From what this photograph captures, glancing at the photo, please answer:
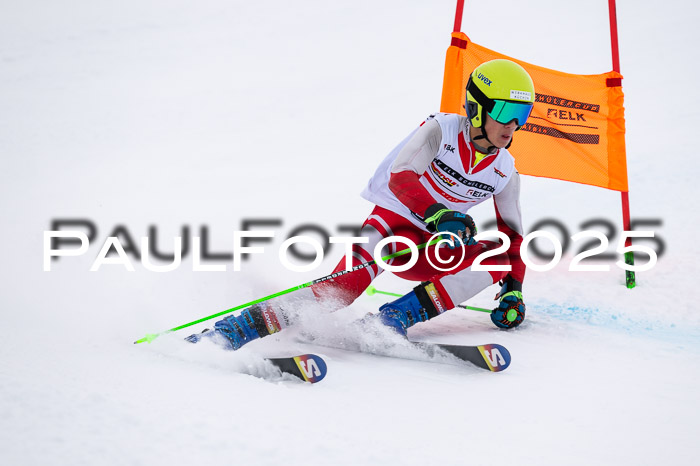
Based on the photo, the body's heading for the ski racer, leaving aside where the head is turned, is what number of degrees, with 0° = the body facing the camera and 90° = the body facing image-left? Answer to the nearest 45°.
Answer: approximately 315°

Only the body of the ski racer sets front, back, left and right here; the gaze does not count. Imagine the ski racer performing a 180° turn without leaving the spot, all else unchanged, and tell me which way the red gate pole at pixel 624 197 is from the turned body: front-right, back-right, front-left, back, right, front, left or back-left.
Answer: right
